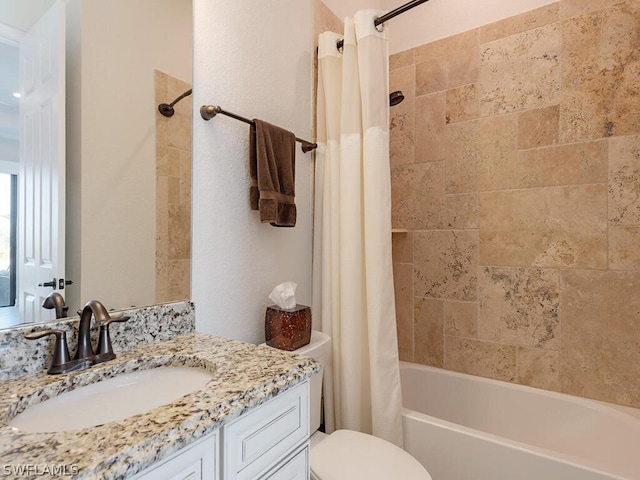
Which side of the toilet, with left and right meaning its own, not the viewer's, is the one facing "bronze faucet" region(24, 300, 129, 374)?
right

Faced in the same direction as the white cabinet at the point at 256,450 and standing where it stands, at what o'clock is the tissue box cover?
The tissue box cover is roughly at 8 o'clock from the white cabinet.

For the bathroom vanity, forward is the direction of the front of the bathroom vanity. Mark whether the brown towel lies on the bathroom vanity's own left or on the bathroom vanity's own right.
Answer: on the bathroom vanity's own left

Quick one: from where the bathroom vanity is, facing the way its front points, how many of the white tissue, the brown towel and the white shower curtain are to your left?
3

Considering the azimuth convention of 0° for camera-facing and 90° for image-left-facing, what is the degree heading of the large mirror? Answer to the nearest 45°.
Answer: approximately 315°

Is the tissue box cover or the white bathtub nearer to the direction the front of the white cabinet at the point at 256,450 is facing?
the white bathtub
